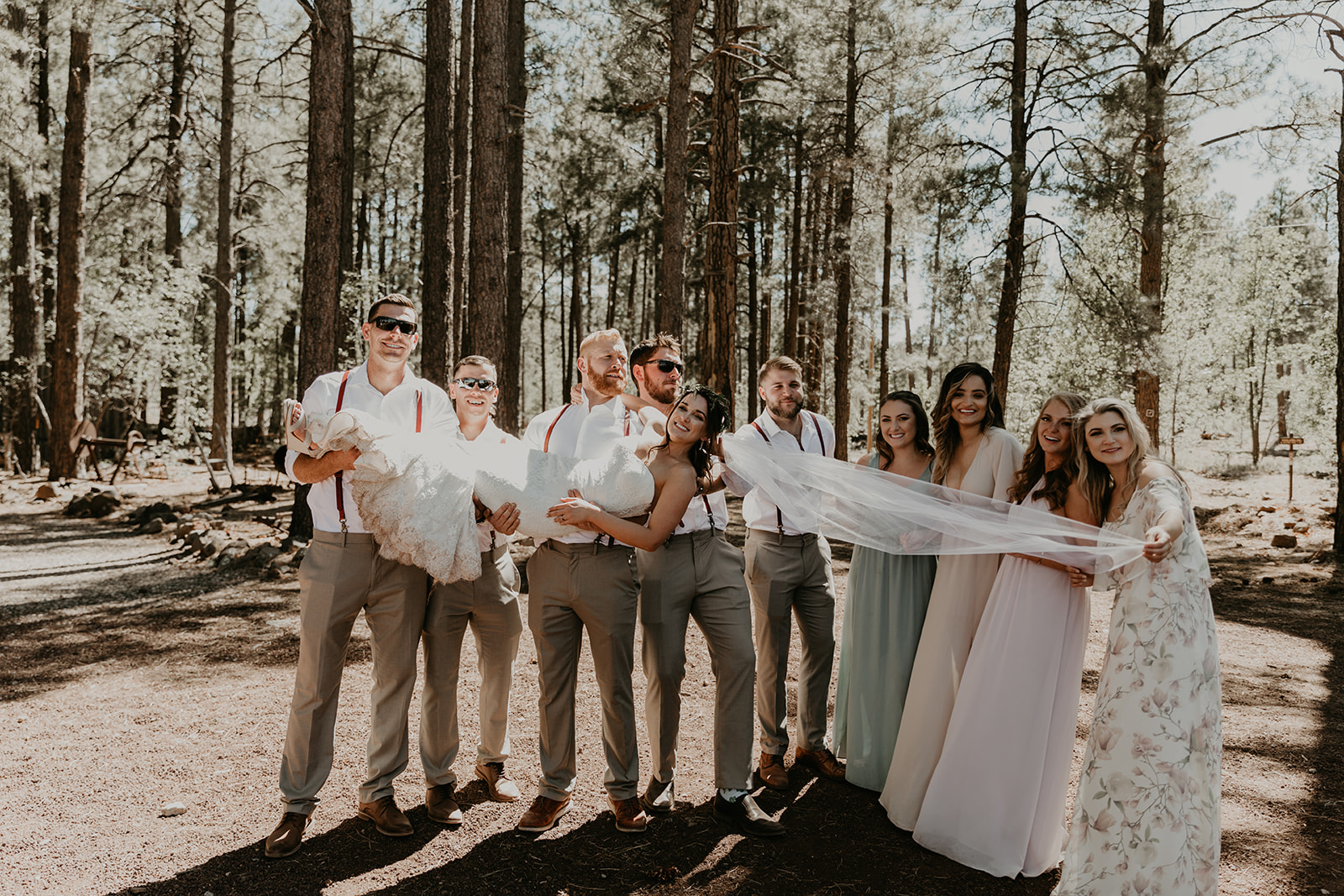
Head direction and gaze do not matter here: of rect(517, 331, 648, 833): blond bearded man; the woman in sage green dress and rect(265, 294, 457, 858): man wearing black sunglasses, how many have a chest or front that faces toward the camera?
3

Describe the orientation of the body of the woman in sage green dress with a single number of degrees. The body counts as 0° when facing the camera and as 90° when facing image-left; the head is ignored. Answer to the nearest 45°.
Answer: approximately 0°

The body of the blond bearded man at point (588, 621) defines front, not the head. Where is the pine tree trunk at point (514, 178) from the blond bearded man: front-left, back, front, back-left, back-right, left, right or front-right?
back

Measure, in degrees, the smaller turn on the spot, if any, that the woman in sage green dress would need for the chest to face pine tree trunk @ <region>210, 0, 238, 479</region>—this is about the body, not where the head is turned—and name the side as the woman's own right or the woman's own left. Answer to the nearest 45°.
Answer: approximately 135° to the woman's own right

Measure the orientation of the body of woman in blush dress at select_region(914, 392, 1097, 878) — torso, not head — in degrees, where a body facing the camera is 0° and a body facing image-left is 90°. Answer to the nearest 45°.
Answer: approximately 45°

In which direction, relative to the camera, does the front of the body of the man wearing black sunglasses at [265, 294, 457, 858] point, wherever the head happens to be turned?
toward the camera

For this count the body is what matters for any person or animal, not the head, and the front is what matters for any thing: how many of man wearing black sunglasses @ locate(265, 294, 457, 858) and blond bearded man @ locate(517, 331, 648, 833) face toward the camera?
2

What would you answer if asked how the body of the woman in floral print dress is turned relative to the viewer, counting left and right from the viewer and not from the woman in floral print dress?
facing the viewer and to the left of the viewer

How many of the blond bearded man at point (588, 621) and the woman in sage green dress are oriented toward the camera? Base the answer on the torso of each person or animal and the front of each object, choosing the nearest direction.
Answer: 2

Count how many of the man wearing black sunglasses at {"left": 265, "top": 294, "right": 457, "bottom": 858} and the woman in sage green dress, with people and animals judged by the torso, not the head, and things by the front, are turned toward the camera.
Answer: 2

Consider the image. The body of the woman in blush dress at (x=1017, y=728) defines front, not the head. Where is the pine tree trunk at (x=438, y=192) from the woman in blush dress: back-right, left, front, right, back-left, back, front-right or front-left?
right
